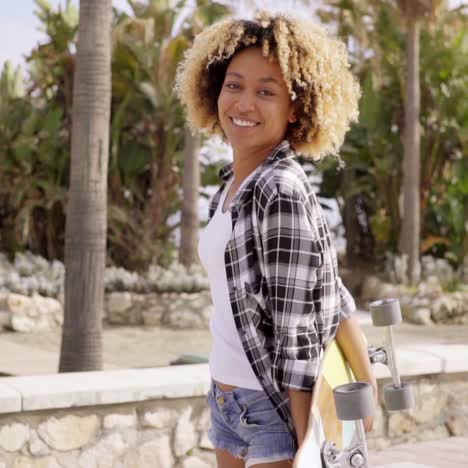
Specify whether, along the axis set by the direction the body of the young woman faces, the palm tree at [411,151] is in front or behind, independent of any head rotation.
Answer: behind

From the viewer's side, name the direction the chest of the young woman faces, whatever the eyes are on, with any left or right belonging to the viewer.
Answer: facing the viewer and to the left of the viewer

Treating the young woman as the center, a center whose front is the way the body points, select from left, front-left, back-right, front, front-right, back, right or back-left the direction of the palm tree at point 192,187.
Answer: back-right

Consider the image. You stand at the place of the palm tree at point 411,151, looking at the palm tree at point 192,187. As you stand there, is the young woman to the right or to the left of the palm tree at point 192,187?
left
